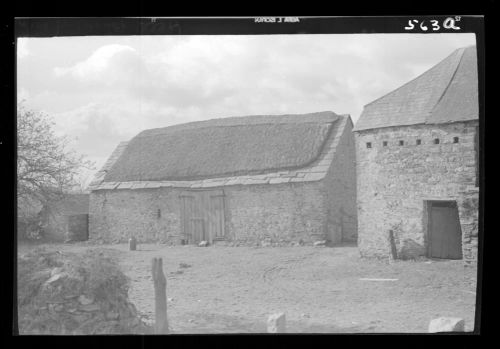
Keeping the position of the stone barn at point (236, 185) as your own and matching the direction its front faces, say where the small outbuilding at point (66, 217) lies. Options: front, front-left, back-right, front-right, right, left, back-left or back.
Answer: right

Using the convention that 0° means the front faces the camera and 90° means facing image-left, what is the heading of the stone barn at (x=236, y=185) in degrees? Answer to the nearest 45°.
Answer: approximately 0°

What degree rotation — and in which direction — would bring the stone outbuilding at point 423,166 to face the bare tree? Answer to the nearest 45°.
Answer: approximately 90° to its right

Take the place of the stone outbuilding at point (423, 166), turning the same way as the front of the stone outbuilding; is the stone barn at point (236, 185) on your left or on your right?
on your right

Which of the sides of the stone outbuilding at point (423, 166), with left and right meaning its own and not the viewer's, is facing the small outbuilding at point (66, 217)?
right

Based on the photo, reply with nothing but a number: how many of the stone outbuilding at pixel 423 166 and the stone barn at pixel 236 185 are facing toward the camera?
2

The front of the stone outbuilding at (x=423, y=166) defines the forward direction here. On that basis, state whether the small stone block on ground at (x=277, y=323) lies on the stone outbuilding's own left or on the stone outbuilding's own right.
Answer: on the stone outbuilding's own right

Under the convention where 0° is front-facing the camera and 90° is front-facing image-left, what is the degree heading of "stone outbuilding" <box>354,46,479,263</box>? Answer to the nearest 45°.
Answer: approximately 0°
